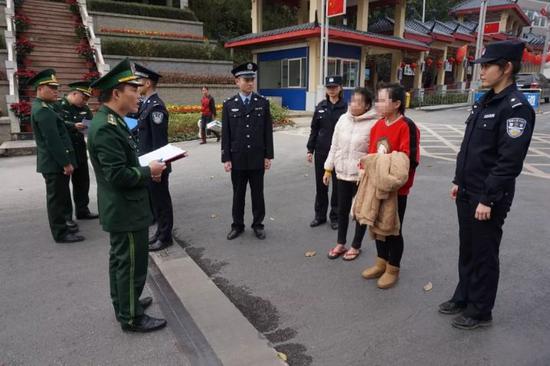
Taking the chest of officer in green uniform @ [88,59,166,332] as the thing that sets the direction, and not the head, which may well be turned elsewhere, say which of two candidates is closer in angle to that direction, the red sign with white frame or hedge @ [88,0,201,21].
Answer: the red sign with white frame

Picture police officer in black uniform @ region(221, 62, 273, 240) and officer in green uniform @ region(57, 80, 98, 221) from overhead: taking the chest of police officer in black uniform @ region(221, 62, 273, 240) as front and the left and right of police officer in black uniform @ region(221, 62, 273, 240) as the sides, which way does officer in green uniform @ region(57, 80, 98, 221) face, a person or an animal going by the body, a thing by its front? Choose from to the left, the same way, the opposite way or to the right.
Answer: to the left

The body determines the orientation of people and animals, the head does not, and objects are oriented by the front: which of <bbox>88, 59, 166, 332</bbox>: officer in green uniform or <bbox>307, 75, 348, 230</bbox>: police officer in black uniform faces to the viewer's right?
the officer in green uniform

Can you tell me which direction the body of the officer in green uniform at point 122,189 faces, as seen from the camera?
to the viewer's right

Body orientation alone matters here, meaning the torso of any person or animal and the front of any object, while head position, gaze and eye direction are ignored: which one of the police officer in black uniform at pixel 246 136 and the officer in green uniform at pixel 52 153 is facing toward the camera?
the police officer in black uniform

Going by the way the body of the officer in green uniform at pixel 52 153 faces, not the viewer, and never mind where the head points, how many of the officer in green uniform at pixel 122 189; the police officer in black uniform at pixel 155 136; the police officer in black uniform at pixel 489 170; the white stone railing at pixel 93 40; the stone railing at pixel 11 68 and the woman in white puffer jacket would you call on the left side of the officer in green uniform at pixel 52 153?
2

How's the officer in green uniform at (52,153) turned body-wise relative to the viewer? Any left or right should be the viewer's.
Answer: facing to the right of the viewer

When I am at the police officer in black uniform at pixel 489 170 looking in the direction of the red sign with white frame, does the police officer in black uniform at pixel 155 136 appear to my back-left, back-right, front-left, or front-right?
front-left

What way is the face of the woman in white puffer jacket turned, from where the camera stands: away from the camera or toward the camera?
toward the camera

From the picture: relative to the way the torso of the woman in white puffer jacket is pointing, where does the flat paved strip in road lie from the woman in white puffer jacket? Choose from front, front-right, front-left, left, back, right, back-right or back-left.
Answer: front

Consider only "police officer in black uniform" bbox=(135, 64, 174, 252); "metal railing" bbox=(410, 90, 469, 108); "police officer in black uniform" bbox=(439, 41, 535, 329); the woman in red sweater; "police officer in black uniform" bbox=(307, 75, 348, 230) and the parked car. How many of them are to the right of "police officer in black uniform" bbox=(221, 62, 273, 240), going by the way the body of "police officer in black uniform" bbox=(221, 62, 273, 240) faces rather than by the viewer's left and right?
1

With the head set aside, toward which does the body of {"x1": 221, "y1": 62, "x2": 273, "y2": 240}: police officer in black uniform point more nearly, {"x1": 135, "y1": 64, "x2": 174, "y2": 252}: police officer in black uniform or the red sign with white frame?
the police officer in black uniform

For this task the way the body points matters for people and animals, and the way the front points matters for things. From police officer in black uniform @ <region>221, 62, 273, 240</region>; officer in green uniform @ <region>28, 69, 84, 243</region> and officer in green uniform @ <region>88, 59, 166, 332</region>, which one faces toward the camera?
the police officer in black uniform

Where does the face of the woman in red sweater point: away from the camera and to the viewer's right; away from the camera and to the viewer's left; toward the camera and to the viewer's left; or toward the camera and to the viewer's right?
toward the camera and to the viewer's left

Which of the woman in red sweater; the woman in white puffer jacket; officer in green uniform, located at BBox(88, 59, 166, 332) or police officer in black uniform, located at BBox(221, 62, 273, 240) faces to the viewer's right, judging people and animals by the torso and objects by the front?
the officer in green uniform

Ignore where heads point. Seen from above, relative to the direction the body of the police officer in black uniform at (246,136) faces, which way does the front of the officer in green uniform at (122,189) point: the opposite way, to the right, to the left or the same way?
to the left

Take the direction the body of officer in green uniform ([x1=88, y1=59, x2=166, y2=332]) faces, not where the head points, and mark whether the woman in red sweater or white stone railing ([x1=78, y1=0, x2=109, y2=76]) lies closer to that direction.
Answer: the woman in red sweater

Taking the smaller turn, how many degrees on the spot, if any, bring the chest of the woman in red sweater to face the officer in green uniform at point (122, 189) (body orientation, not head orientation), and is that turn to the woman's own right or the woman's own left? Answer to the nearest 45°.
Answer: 0° — they already face them

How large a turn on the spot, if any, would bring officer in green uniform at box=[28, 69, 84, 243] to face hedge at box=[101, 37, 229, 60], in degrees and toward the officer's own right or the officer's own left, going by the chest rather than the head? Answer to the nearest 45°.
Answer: approximately 90° to the officer's own left

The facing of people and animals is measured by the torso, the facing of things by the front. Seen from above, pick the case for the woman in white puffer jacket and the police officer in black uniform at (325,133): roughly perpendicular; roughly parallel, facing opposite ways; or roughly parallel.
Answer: roughly parallel

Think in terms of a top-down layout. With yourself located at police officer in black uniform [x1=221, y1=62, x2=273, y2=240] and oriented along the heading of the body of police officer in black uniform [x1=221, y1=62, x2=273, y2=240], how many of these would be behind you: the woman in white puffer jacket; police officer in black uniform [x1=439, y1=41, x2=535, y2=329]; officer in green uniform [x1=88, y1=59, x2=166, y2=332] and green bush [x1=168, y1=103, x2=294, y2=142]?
1

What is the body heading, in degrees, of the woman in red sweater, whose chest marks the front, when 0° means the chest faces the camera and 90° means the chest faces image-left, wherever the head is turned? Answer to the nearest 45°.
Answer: approximately 45°

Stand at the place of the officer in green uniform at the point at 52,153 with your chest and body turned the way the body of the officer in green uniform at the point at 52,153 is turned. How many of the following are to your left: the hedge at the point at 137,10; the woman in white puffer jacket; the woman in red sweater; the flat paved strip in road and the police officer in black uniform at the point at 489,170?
1
